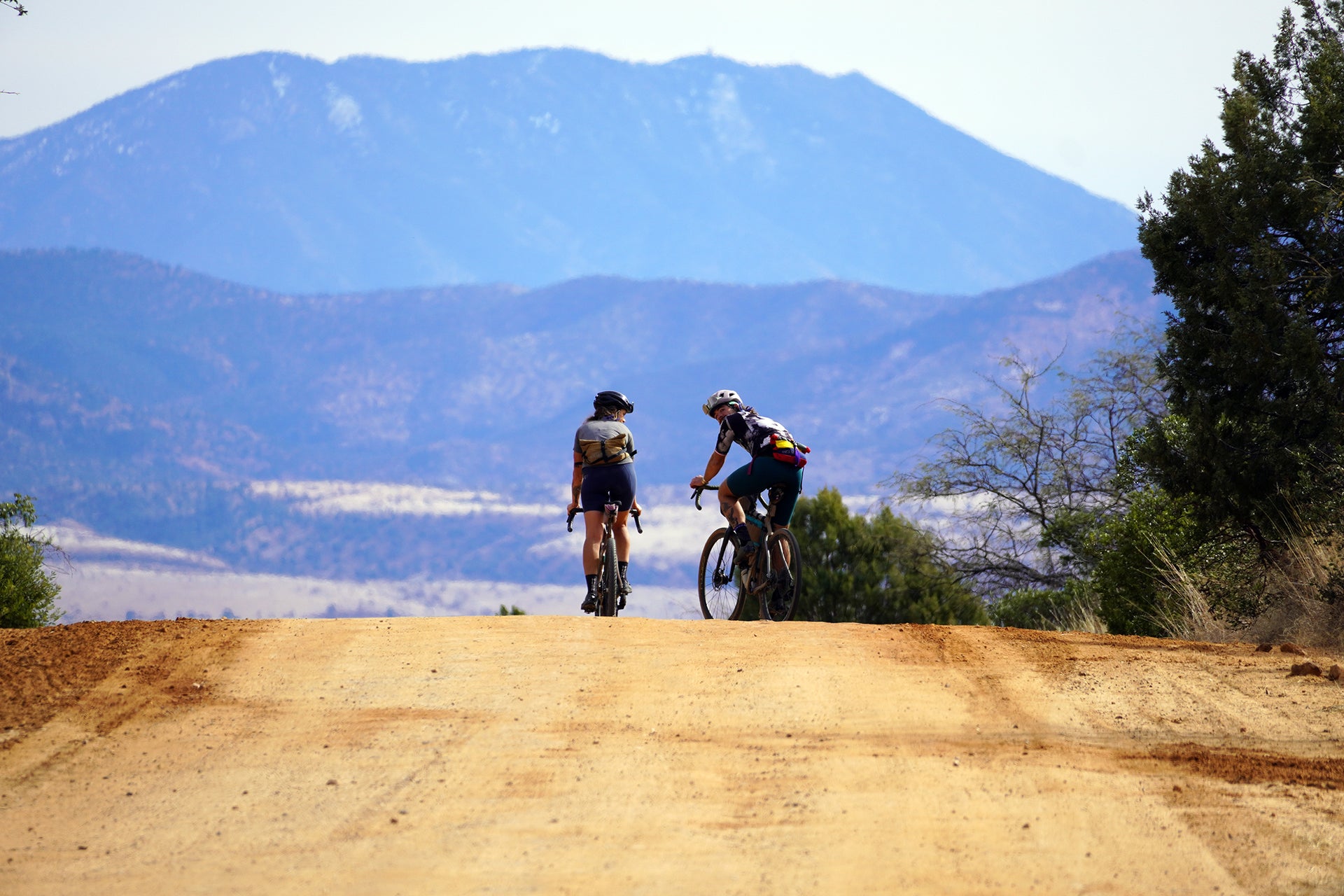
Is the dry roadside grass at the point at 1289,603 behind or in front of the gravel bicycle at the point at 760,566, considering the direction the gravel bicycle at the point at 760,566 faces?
behind

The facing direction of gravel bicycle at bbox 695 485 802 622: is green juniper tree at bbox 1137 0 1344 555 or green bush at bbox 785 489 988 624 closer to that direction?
the green bush

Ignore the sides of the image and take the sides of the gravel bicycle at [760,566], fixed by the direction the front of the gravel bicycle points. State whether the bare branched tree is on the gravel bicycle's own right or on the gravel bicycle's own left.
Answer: on the gravel bicycle's own right

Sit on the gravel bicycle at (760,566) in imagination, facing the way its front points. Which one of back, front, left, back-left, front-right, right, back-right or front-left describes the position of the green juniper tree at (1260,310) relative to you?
back-right

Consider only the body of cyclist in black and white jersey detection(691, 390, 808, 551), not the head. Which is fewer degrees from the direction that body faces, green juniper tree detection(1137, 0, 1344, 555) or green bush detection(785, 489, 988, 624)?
the green bush

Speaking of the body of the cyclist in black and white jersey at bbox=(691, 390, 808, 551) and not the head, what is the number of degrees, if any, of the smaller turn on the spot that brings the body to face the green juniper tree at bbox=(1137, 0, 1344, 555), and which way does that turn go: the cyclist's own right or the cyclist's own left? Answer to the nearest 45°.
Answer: approximately 135° to the cyclist's own right

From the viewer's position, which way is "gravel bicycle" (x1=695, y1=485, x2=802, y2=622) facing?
facing away from the viewer and to the left of the viewer

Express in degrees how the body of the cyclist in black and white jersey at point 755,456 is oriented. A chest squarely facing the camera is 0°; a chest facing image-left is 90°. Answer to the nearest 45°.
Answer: approximately 135°

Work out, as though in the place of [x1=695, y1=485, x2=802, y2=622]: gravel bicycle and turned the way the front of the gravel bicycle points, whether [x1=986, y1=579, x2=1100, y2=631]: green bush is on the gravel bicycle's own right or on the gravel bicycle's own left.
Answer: on the gravel bicycle's own right

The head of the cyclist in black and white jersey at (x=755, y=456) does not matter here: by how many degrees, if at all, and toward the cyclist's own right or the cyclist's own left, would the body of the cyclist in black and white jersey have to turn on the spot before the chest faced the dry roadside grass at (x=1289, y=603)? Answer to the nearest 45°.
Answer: approximately 135° to the cyclist's own right
